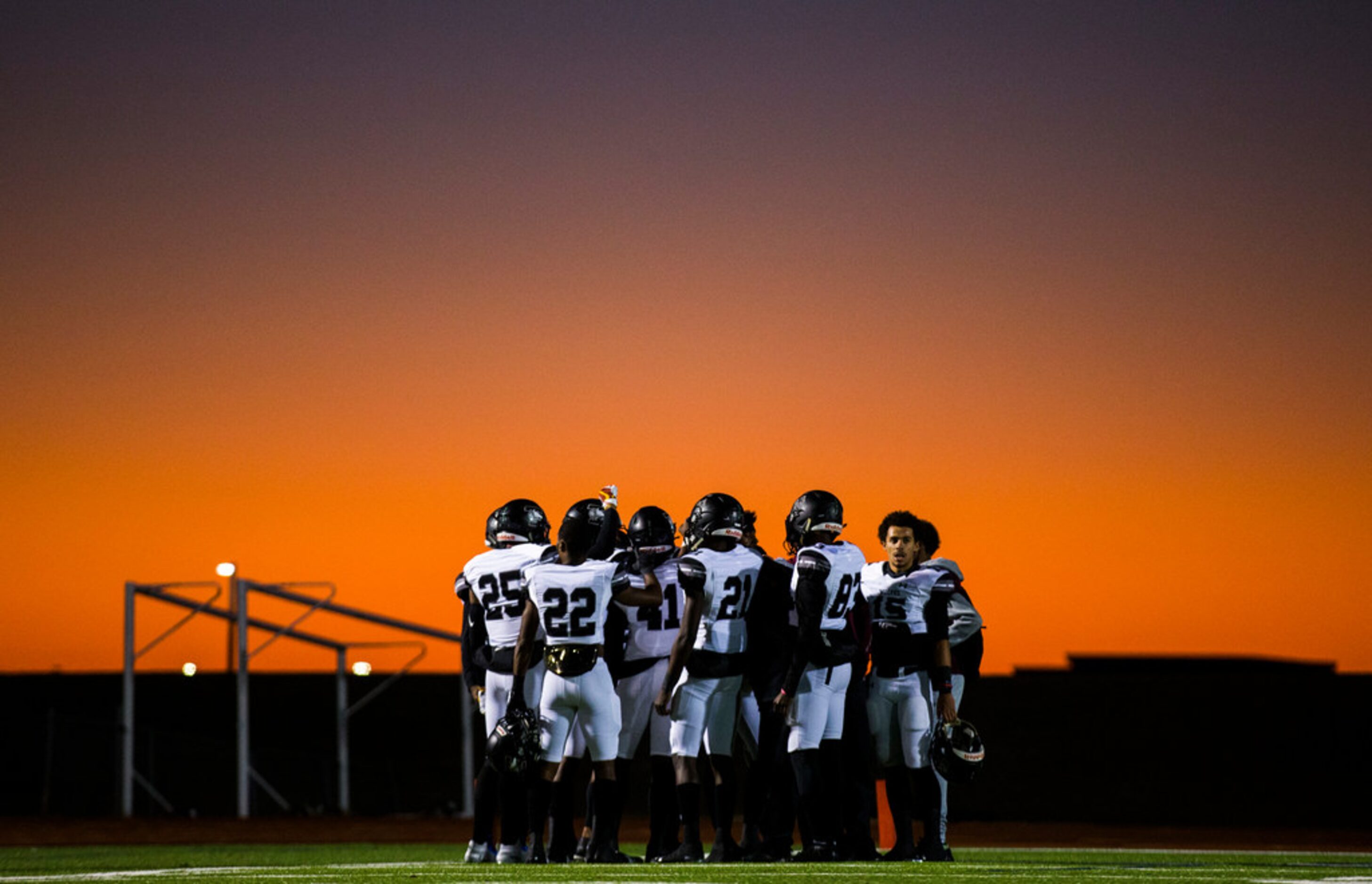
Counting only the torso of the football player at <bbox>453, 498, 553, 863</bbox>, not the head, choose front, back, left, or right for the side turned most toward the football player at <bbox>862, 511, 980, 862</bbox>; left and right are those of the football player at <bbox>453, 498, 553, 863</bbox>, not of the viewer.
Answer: right

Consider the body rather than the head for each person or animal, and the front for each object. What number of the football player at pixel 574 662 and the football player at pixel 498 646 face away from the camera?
2

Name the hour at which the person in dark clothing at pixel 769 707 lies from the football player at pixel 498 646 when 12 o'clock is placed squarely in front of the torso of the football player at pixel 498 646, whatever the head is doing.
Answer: the person in dark clothing at pixel 769 707 is roughly at 3 o'clock from the football player at pixel 498 646.

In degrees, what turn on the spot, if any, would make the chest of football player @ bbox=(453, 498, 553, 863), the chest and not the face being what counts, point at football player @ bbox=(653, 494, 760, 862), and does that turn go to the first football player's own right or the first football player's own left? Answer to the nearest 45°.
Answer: approximately 90° to the first football player's own right

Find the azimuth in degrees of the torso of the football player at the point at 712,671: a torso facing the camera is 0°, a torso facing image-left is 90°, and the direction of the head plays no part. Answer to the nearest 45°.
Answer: approximately 135°

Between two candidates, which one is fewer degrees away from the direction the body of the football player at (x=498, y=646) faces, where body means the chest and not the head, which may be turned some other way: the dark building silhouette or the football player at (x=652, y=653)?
the dark building silhouette

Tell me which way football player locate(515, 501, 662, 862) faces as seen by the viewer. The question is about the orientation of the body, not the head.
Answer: away from the camera

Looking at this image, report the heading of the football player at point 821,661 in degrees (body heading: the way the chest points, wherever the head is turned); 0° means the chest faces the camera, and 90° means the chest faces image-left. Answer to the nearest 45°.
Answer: approximately 135°

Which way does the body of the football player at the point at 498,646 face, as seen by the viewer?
away from the camera

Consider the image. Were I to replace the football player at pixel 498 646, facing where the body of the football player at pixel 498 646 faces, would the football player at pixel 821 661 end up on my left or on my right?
on my right

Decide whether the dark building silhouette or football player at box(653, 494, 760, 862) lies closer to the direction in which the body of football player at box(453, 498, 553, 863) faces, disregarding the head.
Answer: the dark building silhouette

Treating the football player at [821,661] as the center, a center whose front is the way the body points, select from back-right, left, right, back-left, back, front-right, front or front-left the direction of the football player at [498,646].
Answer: front-left

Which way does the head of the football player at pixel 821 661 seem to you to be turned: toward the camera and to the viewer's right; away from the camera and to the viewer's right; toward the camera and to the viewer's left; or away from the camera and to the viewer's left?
away from the camera and to the viewer's left
